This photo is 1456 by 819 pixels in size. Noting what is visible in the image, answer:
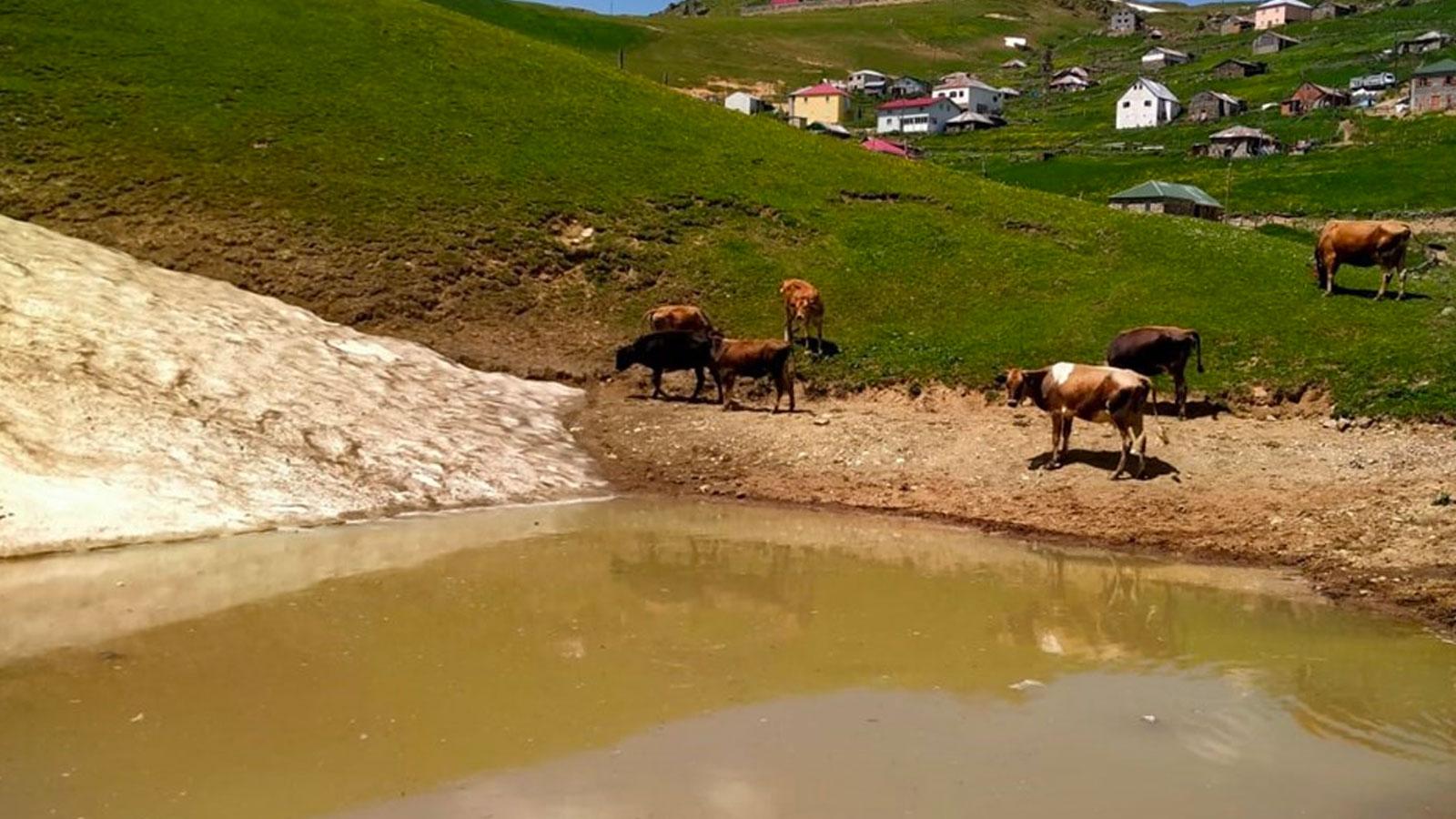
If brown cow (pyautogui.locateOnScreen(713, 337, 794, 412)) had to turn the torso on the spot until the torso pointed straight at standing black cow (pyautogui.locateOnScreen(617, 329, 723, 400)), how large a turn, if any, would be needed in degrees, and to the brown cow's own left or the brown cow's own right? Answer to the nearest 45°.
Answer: approximately 45° to the brown cow's own right

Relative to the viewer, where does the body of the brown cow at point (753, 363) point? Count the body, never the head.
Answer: to the viewer's left

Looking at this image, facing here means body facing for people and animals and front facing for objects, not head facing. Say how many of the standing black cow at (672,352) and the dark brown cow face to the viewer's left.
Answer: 2

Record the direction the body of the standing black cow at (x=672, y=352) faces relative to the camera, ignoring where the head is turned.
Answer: to the viewer's left

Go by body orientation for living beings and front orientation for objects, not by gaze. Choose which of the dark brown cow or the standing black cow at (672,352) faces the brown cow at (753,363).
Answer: the dark brown cow

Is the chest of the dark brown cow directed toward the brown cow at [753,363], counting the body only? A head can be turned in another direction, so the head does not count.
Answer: yes

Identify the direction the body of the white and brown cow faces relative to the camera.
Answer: to the viewer's left

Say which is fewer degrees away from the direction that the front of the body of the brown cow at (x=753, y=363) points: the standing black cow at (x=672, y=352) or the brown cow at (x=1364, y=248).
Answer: the standing black cow

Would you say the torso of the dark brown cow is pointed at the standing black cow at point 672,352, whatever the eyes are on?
yes

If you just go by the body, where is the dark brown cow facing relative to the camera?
to the viewer's left
